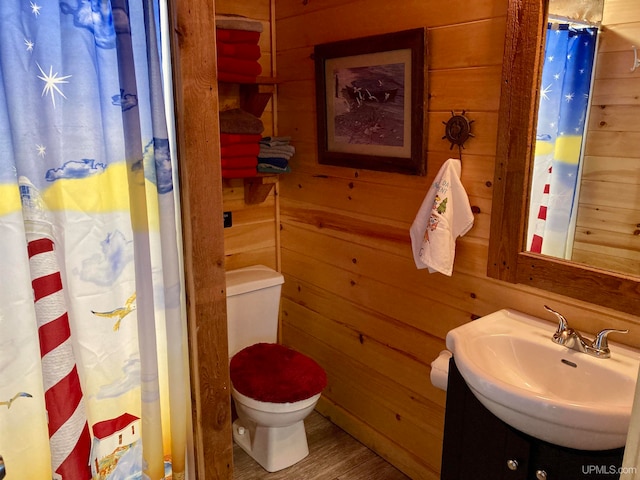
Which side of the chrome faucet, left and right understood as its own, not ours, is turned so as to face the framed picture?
right

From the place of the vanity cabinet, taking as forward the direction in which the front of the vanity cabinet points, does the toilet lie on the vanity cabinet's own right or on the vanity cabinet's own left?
on the vanity cabinet's own right

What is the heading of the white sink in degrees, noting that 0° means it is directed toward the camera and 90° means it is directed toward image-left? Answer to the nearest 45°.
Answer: approximately 45°

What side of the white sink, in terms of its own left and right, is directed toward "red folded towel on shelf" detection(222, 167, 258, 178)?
right

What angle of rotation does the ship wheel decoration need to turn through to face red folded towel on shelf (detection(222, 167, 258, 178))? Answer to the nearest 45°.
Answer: approximately 45° to its right

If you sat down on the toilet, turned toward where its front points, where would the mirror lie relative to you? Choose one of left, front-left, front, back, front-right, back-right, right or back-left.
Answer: front

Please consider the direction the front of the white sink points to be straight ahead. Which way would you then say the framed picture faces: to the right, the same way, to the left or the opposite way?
the same way

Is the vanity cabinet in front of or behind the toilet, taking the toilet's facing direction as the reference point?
in front

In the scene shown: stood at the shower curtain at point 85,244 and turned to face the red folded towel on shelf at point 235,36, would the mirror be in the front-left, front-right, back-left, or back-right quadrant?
front-right

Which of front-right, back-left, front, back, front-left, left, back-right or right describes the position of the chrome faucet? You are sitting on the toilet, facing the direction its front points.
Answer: front
